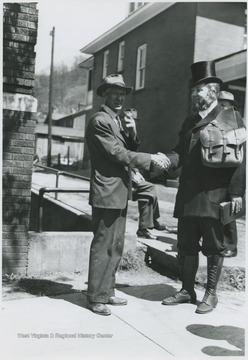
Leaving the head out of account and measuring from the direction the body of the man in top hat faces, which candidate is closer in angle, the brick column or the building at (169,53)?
the brick column

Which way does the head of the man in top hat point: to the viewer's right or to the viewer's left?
to the viewer's left

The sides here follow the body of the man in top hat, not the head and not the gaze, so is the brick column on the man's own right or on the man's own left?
on the man's own right

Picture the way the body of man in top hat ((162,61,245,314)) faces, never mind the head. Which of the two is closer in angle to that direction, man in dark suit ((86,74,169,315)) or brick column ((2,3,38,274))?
the man in dark suit

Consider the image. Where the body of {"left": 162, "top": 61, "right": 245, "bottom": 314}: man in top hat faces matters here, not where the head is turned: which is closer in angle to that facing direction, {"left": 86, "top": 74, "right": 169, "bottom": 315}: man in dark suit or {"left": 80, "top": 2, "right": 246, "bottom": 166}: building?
the man in dark suit

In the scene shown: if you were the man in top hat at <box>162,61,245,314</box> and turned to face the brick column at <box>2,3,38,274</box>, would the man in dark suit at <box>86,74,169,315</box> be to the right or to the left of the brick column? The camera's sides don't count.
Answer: left

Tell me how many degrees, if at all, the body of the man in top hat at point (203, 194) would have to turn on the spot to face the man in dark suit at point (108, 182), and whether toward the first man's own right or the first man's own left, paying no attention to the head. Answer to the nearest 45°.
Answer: approximately 45° to the first man's own right

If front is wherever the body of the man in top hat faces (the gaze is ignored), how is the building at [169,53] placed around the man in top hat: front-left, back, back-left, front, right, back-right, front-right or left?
back-right

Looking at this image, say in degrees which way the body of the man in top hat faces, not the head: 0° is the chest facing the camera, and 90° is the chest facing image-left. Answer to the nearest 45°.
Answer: approximately 45°
